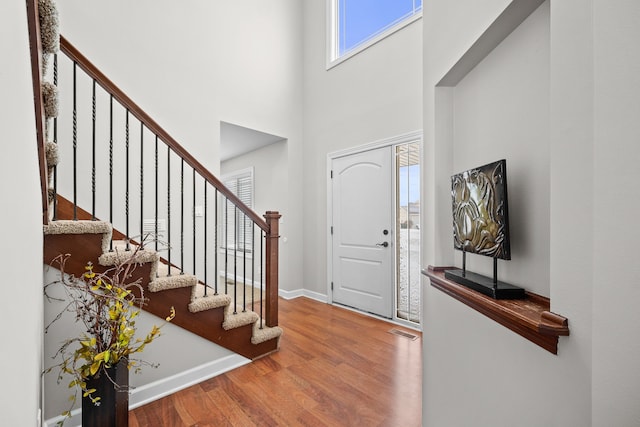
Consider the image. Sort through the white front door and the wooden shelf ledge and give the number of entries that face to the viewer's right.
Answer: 0

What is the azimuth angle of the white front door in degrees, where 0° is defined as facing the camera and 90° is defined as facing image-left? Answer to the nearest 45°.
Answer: approximately 45°

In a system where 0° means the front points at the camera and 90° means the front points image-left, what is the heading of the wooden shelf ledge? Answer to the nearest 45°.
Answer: approximately 45°

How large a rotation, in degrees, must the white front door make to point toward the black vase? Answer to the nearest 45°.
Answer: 0° — it already faces it

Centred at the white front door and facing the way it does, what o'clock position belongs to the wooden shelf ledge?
The wooden shelf ledge is roughly at 10 o'clock from the white front door.

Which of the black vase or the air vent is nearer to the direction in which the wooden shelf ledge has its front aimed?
the black vase
